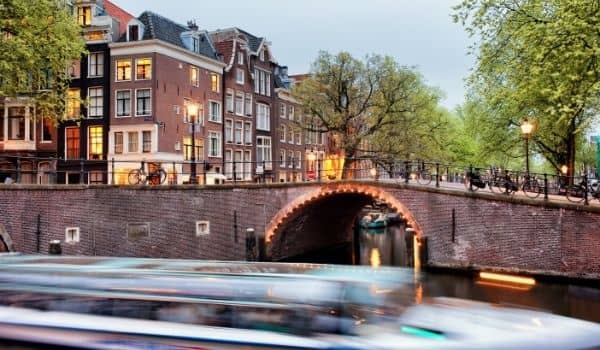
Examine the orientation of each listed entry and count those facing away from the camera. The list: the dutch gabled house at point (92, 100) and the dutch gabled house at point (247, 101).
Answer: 0

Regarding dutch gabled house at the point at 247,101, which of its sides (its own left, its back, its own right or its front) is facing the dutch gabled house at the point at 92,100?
right

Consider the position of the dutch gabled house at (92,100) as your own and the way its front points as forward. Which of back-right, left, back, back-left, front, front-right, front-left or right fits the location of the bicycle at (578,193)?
front-left

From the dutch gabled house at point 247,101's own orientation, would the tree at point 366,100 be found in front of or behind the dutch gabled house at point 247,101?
in front

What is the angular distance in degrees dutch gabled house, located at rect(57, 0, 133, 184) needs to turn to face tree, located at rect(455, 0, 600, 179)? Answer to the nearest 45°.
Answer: approximately 45° to its left

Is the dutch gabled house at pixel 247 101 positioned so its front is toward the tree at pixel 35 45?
no

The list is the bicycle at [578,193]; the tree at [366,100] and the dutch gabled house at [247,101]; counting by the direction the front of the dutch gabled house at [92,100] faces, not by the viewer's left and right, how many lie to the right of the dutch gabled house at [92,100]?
0

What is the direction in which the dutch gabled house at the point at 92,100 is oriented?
toward the camera

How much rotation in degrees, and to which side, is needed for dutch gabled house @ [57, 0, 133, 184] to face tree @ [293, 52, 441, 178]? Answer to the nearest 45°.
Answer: approximately 90° to its left

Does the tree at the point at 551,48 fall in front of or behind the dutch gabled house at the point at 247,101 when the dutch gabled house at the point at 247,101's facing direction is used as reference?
in front

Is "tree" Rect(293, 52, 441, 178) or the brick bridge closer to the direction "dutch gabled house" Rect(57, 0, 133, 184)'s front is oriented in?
the brick bridge

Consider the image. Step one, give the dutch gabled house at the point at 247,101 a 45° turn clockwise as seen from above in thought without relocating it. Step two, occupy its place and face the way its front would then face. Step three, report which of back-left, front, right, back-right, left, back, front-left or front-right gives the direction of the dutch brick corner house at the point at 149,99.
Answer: front-right

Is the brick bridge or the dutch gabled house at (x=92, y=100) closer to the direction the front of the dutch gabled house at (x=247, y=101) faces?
the brick bridge

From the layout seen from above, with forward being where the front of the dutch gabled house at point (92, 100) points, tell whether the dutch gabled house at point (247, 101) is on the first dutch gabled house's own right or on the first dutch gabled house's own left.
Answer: on the first dutch gabled house's own left

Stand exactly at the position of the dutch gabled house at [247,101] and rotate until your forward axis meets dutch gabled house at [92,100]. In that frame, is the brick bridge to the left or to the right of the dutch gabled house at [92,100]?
left
